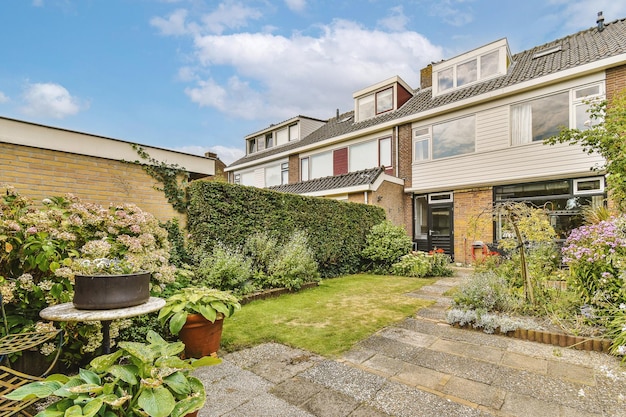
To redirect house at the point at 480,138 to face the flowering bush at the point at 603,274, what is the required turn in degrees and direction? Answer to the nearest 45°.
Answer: approximately 45° to its left

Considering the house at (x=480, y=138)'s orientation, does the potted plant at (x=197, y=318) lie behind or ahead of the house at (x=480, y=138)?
ahead

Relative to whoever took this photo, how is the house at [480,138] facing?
facing the viewer and to the left of the viewer

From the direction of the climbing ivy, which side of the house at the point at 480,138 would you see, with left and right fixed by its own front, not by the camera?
front

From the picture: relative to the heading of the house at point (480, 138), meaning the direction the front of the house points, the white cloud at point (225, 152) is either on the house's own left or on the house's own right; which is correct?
on the house's own right

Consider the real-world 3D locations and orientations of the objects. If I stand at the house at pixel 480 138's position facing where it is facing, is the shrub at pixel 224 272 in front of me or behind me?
in front
